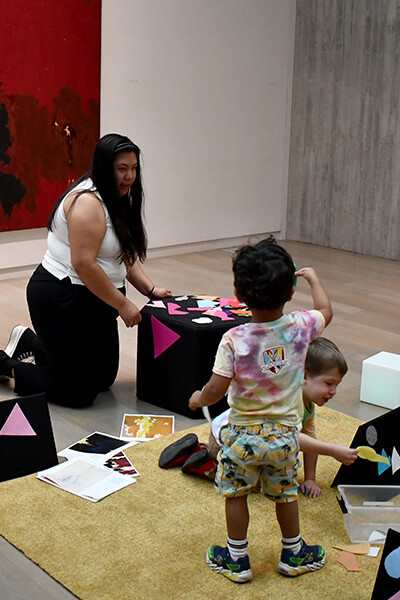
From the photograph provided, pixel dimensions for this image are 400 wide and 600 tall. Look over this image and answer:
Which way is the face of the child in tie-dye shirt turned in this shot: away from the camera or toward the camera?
away from the camera

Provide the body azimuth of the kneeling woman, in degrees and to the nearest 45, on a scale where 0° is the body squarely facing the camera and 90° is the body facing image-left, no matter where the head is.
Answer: approximately 315°

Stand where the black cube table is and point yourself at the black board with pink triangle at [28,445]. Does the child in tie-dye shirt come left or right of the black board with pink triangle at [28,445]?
left

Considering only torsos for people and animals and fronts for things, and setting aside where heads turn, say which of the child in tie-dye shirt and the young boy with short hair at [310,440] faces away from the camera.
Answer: the child in tie-dye shirt

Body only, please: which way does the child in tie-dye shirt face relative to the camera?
away from the camera
